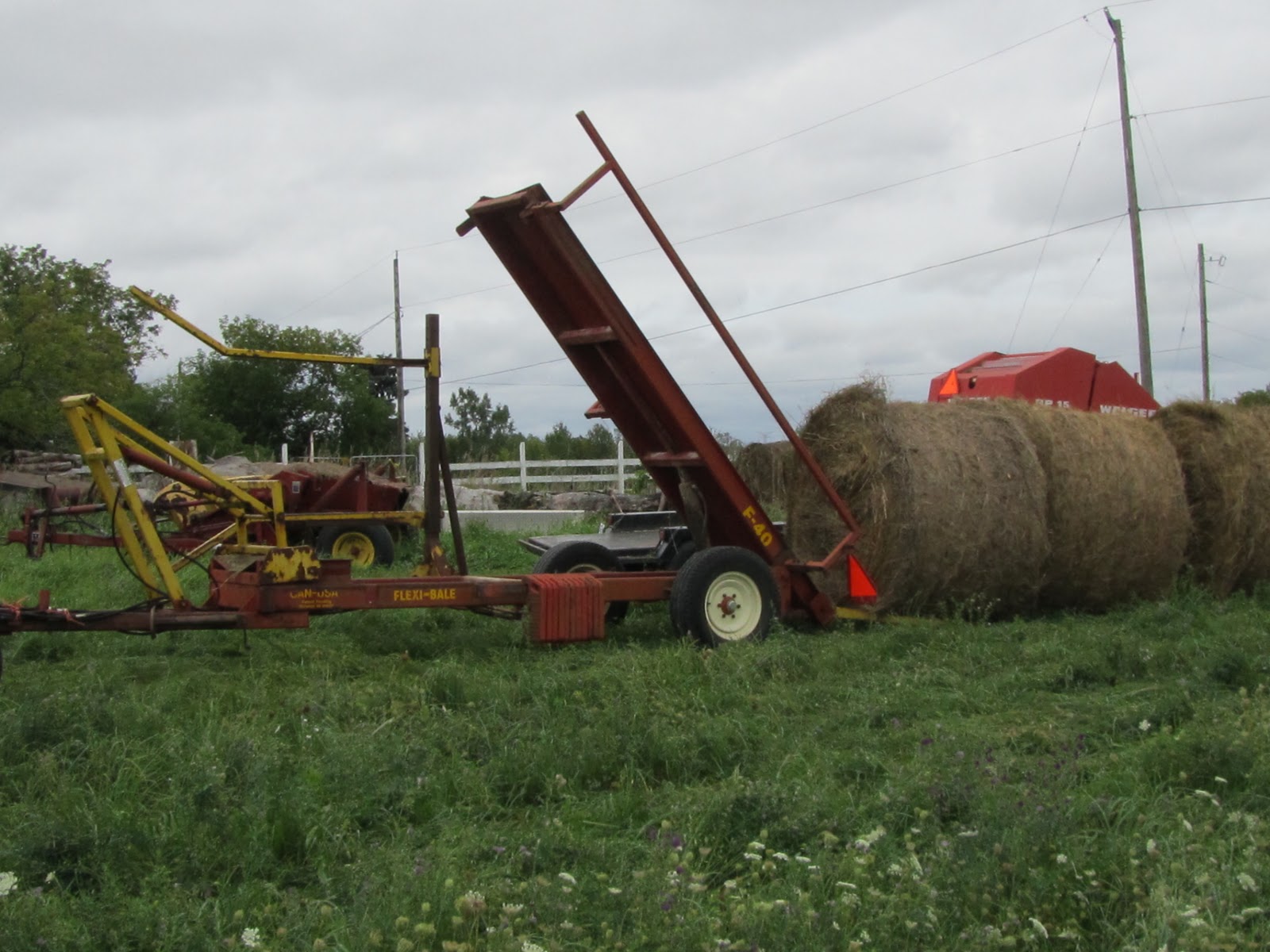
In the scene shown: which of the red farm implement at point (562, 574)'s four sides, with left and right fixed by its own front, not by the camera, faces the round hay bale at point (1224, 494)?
back

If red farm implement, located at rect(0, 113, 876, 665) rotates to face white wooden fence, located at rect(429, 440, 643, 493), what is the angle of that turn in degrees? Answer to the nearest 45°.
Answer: approximately 90° to its right

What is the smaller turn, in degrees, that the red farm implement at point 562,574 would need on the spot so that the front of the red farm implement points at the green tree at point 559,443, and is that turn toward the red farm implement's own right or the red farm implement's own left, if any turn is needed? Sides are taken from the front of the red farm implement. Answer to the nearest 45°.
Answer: approximately 90° to the red farm implement's own right

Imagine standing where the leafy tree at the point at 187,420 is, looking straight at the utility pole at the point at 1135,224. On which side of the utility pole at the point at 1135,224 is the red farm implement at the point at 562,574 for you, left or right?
right

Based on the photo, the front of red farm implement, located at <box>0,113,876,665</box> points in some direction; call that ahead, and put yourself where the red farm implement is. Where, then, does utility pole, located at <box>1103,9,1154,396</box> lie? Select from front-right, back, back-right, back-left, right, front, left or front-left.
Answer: back-right

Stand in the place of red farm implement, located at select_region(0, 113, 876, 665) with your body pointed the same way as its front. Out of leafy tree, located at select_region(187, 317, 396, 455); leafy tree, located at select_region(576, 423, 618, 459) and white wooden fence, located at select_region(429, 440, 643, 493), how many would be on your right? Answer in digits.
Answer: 3

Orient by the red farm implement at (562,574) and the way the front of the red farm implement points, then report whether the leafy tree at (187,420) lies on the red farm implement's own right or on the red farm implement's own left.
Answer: on the red farm implement's own right

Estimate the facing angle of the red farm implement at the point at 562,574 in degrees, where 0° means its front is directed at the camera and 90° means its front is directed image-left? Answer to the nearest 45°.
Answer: approximately 90°

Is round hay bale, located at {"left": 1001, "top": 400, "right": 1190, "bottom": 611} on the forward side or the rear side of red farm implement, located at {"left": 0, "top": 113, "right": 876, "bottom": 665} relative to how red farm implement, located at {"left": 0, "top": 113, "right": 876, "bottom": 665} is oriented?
on the rear side

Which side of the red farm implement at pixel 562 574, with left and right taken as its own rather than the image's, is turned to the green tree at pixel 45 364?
right

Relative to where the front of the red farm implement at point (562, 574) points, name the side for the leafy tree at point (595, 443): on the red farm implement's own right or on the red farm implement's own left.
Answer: on the red farm implement's own right
